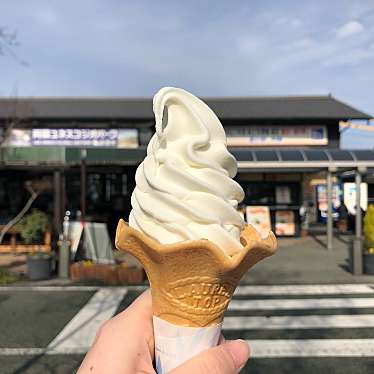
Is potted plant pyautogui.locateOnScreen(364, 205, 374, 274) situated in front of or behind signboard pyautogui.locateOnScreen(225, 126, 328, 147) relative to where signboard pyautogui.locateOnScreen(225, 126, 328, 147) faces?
in front

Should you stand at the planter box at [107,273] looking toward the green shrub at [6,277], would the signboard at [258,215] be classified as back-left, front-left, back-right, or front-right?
back-right

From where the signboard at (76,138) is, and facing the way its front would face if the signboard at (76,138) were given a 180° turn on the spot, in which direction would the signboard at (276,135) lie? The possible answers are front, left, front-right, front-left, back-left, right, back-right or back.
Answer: right

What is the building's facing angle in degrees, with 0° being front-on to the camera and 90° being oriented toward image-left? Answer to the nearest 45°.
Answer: approximately 0°

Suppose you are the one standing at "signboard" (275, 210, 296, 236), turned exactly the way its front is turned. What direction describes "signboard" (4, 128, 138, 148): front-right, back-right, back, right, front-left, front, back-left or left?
right

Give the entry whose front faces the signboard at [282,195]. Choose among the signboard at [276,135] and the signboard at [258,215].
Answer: the signboard at [276,135]

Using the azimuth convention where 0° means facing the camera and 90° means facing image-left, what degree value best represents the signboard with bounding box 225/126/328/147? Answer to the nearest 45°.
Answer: approximately 0°

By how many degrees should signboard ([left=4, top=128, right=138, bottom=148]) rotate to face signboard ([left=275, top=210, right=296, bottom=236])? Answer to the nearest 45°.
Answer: approximately 45° to its left
